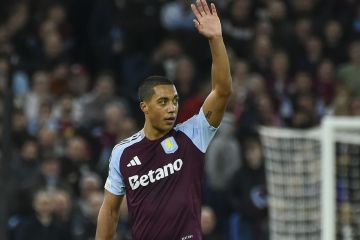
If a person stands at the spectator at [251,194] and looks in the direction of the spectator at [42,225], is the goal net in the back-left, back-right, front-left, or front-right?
back-left

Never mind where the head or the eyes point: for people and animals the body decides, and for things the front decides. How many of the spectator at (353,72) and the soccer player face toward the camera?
2

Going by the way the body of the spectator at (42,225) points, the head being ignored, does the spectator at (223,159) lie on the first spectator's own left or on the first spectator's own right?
on the first spectator's own left

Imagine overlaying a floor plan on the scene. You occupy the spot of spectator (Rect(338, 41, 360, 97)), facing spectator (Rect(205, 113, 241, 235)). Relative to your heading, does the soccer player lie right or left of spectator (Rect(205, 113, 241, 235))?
left

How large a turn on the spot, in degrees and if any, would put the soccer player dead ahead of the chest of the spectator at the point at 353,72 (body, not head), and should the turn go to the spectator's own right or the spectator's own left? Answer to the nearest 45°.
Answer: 0° — they already face them

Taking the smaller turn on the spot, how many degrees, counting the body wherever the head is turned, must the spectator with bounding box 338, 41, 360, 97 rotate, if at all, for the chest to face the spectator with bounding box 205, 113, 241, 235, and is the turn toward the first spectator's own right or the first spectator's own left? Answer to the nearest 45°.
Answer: approximately 45° to the first spectator's own right

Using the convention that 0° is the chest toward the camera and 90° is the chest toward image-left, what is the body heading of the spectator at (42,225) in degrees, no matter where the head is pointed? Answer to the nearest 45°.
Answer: approximately 0°

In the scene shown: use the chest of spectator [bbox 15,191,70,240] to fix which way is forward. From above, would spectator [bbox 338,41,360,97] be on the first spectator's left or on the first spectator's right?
on the first spectator's left

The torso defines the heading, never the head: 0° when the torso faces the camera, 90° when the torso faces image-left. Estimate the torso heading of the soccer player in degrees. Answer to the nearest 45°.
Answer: approximately 0°

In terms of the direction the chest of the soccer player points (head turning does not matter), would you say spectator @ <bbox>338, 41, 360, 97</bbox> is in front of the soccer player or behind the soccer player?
behind
